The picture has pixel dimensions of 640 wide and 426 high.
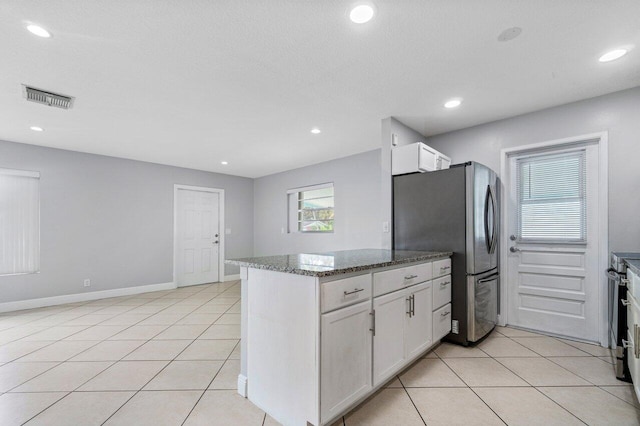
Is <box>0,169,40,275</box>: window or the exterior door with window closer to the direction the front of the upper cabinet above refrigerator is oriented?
the exterior door with window

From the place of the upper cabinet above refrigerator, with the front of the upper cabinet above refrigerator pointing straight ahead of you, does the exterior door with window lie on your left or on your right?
on your left

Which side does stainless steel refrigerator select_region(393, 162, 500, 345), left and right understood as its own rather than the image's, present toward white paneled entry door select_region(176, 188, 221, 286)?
back

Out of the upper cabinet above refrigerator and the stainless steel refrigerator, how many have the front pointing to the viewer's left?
0

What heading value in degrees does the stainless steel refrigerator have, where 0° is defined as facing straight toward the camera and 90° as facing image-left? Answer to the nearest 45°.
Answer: approximately 270°

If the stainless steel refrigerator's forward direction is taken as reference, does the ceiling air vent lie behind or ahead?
behind

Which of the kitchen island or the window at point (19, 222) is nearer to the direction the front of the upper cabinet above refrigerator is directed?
the kitchen island

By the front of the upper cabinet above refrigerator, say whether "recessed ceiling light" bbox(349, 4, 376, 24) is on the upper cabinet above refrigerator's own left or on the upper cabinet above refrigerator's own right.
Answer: on the upper cabinet above refrigerator's own right

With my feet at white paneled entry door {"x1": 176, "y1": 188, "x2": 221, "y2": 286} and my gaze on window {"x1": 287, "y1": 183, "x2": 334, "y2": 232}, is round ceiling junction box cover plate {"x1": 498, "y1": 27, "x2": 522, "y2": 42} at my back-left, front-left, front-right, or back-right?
front-right

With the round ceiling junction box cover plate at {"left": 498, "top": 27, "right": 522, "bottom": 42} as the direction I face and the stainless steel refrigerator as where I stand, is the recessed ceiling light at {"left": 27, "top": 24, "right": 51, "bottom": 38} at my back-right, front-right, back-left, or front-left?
front-right

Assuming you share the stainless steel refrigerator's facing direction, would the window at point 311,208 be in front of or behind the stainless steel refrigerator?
behind
